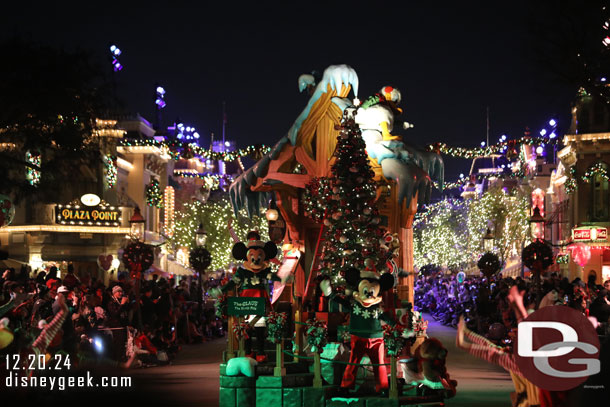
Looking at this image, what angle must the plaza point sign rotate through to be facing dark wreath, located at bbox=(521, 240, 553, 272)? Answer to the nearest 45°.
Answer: approximately 45° to its left

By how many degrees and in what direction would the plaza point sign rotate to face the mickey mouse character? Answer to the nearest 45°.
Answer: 0° — it already faces it

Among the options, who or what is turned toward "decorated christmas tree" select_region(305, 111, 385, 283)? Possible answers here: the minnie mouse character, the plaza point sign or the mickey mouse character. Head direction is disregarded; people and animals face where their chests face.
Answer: the plaza point sign

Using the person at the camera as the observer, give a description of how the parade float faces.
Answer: facing the viewer

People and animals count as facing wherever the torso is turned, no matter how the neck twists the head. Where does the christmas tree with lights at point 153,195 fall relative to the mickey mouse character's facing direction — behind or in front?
behind

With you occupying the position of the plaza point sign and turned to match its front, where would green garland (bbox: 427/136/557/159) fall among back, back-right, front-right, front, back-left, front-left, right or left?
front-left

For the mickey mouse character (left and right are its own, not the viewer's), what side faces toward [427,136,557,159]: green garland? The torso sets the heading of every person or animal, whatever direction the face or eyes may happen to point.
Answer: back

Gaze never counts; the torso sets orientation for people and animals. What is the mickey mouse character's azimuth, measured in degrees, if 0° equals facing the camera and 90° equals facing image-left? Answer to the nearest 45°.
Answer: approximately 0°
